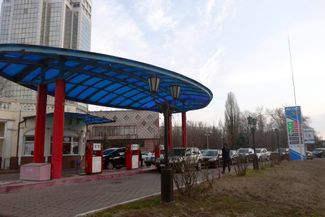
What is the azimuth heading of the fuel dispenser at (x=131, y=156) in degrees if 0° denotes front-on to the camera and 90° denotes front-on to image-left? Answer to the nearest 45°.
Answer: approximately 315°

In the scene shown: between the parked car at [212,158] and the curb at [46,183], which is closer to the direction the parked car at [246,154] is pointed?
the curb

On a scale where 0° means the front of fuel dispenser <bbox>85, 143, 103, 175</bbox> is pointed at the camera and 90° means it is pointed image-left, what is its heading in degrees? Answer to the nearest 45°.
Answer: approximately 315°

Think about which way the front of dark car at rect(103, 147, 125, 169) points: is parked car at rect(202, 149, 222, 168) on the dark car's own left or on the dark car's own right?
on the dark car's own left

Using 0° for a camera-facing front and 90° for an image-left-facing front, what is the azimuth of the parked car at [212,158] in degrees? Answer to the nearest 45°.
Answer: approximately 45°

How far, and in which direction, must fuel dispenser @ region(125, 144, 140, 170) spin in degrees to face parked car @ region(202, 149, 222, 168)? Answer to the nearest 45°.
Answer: approximately 45° to its left

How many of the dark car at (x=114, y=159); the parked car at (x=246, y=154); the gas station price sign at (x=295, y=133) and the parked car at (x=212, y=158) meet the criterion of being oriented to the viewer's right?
0

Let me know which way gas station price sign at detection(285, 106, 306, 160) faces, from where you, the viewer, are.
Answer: facing the viewer

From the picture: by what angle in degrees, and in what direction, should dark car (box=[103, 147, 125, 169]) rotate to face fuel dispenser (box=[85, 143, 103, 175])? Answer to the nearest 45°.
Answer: approximately 45° to its left

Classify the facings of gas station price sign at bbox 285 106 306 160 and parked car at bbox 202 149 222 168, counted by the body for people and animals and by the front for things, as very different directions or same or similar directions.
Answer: same or similar directions

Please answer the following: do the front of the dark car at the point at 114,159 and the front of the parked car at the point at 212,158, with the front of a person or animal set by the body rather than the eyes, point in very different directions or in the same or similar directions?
same or similar directions

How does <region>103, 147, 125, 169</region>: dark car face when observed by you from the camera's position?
facing the viewer and to the left of the viewer

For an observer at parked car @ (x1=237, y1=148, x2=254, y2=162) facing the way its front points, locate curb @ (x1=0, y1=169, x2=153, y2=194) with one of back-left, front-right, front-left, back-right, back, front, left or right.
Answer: front
